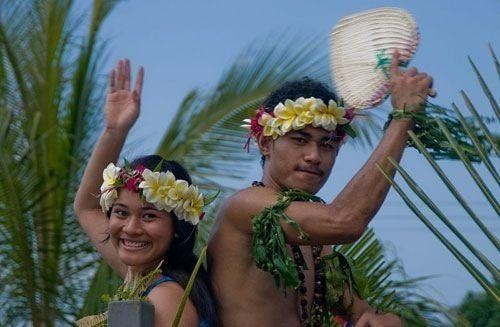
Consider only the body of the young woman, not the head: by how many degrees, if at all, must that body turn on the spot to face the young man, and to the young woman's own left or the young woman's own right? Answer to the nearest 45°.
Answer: approximately 135° to the young woman's own left

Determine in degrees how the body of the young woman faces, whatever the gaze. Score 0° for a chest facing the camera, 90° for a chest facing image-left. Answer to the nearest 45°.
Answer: approximately 45°
